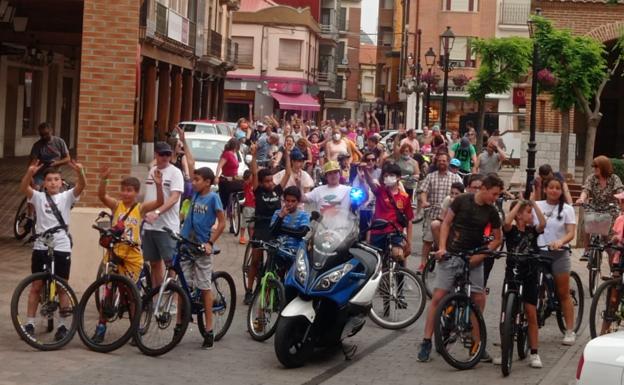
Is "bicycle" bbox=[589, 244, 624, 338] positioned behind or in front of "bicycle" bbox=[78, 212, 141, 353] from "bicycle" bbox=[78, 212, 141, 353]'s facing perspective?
behind

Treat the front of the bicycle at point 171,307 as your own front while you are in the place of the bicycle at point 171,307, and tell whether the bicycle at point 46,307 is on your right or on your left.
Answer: on your right

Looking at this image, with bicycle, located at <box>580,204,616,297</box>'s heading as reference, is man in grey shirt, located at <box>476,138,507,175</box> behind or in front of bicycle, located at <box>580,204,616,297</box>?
behind

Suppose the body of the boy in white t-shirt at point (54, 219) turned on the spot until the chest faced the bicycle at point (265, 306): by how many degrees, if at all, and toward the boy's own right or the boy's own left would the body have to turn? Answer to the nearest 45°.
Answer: approximately 90° to the boy's own left

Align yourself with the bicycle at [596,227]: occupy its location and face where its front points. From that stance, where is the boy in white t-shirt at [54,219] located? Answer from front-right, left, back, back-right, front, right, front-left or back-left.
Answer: front-right

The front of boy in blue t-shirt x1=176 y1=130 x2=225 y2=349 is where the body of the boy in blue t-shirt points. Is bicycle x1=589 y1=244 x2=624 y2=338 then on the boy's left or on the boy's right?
on the boy's left

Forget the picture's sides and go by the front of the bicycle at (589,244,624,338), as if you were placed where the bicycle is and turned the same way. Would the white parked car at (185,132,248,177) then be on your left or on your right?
on your right
